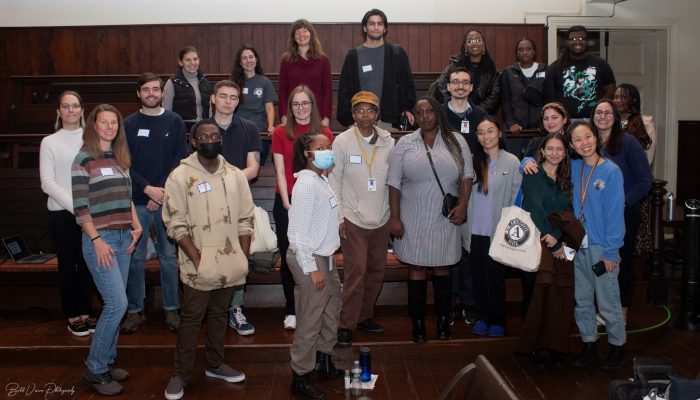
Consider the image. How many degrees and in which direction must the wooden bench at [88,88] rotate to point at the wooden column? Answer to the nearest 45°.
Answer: approximately 45° to its left

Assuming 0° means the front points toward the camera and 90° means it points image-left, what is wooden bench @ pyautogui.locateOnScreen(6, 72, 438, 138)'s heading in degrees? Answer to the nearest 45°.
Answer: approximately 0°

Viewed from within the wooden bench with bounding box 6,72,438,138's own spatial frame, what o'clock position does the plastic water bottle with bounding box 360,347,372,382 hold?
The plastic water bottle is roughly at 11 o'clock from the wooden bench.

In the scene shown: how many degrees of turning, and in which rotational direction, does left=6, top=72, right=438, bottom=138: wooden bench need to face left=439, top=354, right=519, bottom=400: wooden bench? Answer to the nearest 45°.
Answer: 0° — it already faces it

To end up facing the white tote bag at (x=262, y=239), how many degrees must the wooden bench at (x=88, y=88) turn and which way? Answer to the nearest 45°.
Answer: approximately 45° to its left

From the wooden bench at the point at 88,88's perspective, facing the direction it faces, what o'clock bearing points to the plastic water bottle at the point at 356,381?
The plastic water bottle is roughly at 11 o'clock from the wooden bench.
